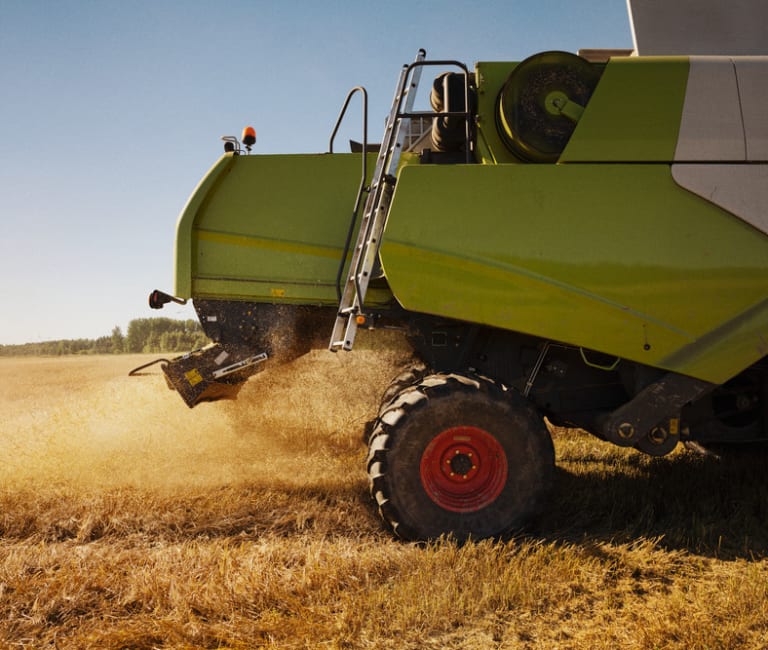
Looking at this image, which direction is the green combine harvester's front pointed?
to the viewer's right
